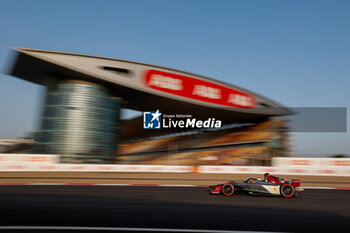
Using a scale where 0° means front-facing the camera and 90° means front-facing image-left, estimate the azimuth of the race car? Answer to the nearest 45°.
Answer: approximately 90°

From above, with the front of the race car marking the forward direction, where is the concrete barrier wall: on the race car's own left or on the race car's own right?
on the race car's own right

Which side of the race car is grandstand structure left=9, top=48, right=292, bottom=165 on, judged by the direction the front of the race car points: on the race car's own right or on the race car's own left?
on the race car's own right
